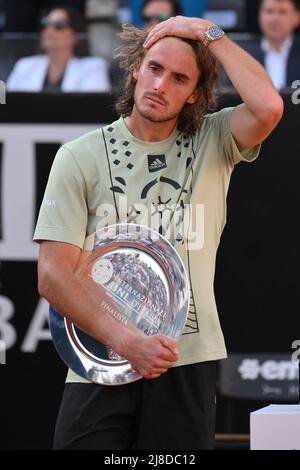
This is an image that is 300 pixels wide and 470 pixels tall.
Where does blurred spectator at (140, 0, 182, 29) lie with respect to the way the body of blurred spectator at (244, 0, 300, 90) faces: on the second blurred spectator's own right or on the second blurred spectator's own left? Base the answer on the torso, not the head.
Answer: on the second blurred spectator's own right

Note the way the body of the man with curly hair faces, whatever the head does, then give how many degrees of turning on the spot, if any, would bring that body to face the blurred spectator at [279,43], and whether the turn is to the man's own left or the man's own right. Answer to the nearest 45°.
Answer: approximately 180°

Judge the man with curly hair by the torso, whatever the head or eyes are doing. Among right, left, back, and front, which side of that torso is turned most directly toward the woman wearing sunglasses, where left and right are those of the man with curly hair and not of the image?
back

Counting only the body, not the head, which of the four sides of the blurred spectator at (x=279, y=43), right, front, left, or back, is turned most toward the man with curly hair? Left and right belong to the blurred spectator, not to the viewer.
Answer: front

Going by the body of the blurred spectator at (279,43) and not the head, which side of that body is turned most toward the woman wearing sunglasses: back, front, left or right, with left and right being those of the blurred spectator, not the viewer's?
right

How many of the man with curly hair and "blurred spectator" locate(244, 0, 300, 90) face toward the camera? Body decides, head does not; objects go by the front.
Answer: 2

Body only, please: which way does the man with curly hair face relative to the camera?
toward the camera
